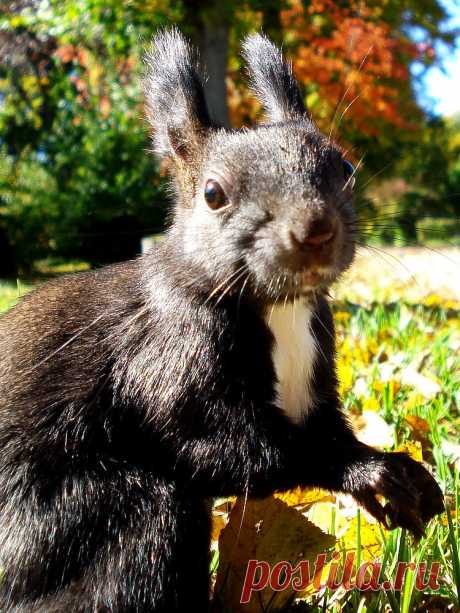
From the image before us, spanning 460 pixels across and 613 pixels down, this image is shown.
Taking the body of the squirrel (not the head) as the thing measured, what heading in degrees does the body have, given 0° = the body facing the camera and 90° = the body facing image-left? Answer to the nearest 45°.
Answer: approximately 315°

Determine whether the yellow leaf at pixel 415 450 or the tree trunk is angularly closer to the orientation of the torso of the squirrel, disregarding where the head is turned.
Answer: the yellow leaf

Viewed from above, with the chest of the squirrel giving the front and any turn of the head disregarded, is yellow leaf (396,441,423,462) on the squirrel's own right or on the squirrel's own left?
on the squirrel's own left

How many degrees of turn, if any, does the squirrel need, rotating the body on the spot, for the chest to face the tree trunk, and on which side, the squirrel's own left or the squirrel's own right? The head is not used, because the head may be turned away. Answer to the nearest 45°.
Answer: approximately 135° to the squirrel's own left
